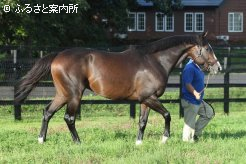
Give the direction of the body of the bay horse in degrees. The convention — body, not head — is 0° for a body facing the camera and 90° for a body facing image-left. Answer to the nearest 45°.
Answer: approximately 270°
